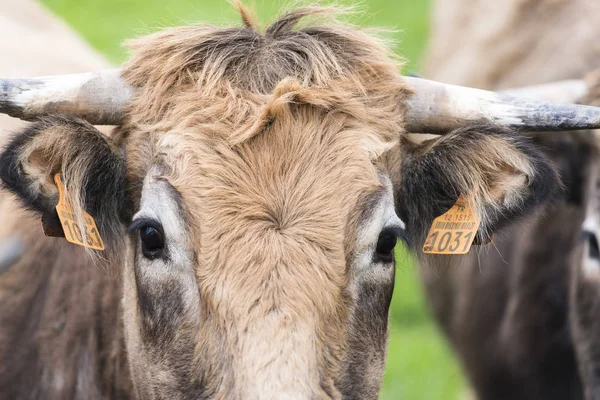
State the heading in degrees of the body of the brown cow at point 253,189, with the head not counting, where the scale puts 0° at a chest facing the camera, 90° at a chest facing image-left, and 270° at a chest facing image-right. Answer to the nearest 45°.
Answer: approximately 0°

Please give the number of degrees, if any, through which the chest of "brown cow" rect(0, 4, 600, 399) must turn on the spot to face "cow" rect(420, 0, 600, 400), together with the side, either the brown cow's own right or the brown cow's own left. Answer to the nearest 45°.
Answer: approximately 135° to the brown cow's own left
